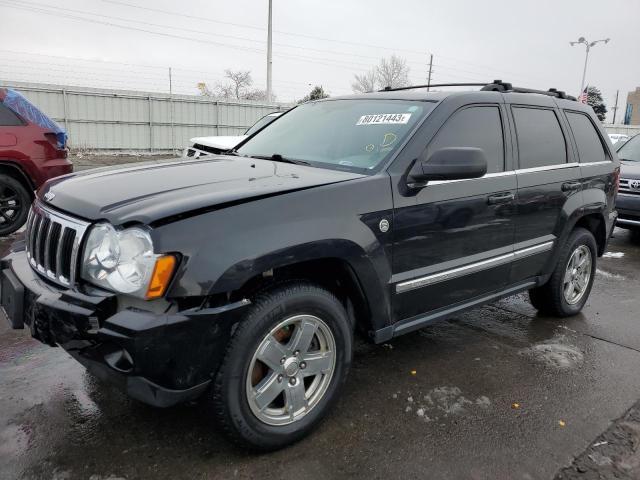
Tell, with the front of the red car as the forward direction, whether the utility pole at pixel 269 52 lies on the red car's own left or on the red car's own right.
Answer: on the red car's own right

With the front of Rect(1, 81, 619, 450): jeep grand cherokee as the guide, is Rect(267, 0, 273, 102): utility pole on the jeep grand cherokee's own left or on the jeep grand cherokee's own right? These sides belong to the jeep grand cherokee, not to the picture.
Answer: on the jeep grand cherokee's own right

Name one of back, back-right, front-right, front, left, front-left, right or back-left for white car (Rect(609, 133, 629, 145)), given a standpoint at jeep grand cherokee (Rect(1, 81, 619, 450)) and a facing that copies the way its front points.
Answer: back

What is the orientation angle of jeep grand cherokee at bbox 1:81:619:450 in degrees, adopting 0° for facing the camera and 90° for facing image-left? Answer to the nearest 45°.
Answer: approximately 45°
